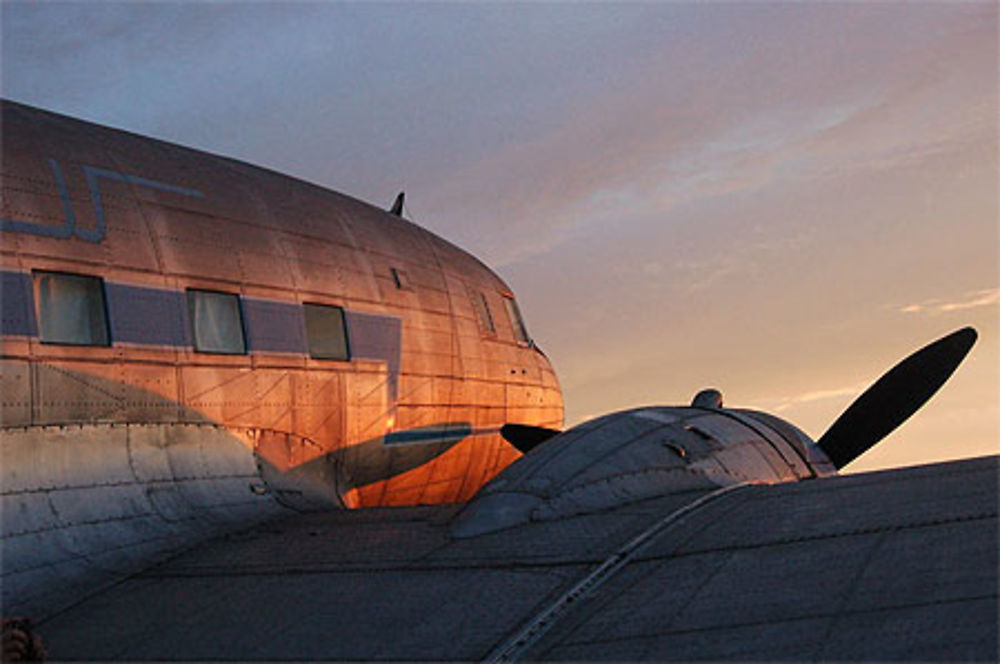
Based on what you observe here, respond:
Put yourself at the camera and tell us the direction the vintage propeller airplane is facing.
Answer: facing away from the viewer and to the right of the viewer
